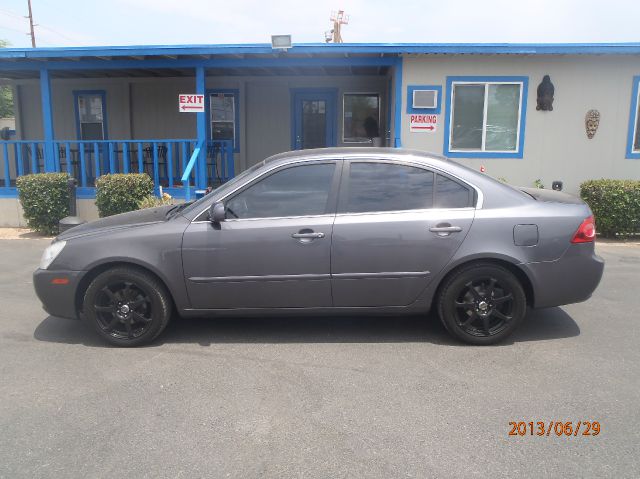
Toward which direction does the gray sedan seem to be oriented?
to the viewer's left

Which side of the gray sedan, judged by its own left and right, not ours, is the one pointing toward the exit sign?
right

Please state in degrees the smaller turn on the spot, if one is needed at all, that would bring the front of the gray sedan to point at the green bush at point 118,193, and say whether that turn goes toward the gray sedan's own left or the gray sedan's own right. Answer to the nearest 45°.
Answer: approximately 45° to the gray sedan's own right

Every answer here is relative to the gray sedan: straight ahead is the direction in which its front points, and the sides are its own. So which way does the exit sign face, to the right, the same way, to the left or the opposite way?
to the left

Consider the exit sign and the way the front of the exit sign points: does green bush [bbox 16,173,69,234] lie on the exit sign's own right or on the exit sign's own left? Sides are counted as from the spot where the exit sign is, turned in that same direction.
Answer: on the exit sign's own right

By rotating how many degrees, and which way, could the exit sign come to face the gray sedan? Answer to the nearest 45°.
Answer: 0° — it already faces it

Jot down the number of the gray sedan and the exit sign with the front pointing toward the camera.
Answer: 1

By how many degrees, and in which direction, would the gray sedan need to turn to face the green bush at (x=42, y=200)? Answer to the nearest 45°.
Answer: approximately 45° to its right

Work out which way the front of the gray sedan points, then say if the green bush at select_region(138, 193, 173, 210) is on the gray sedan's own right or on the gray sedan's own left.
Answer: on the gray sedan's own right

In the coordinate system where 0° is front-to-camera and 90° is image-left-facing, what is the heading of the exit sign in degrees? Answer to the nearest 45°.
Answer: approximately 0°
